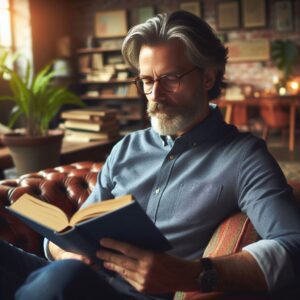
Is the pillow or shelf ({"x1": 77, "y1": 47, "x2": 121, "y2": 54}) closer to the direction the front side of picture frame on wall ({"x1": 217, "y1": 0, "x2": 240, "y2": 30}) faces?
the pillow

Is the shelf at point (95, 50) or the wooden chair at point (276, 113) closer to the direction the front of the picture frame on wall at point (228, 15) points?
the wooden chair

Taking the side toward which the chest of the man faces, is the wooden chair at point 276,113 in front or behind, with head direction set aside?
behind

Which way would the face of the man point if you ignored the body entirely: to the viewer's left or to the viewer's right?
to the viewer's left

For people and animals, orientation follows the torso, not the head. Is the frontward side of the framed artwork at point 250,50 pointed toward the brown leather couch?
yes

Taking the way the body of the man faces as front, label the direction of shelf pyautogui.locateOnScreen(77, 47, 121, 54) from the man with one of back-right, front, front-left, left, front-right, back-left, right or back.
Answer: back-right

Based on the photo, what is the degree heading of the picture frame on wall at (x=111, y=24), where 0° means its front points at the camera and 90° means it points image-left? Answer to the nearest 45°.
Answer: approximately 0°

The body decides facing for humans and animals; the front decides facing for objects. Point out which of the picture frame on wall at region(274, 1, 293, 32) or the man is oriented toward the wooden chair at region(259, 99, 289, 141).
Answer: the picture frame on wall
